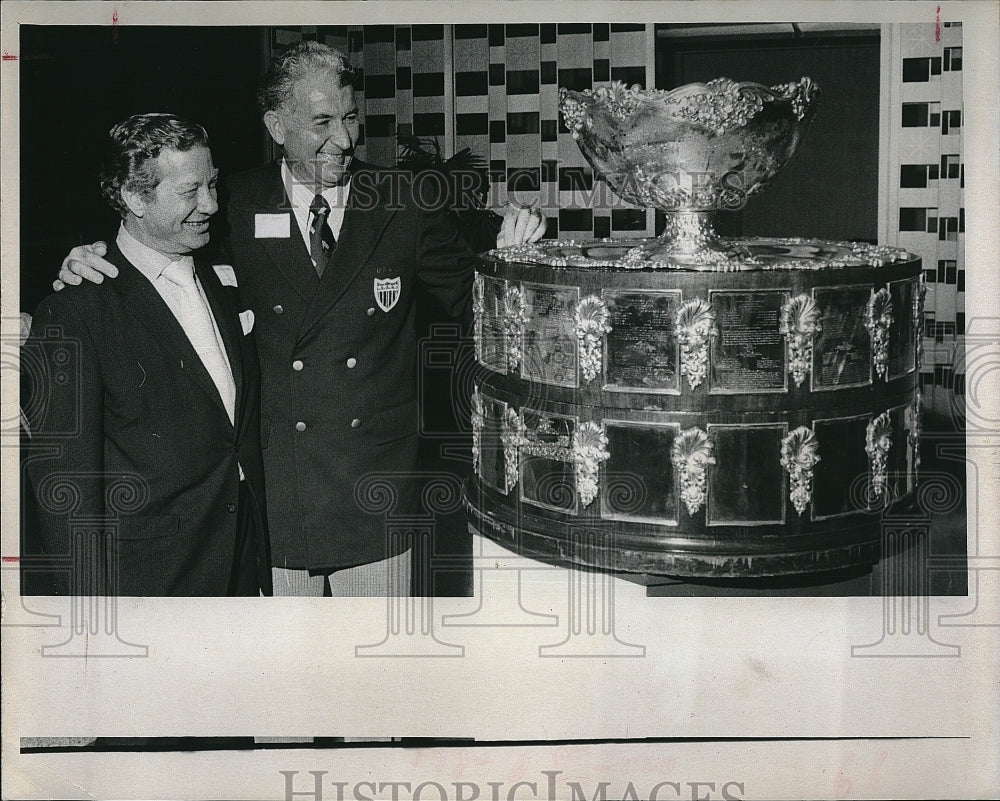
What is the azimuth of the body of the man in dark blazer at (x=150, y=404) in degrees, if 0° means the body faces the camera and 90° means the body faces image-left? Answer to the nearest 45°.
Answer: approximately 315°

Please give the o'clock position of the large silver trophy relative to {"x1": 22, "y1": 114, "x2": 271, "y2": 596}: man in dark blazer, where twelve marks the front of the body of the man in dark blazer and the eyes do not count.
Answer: The large silver trophy is roughly at 11 o'clock from the man in dark blazer.
